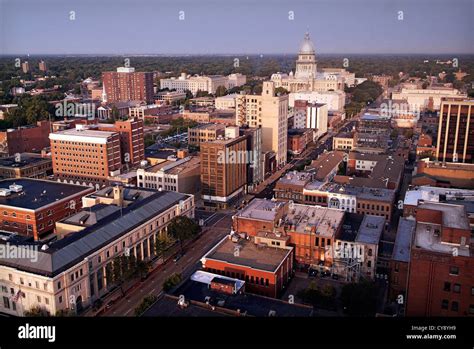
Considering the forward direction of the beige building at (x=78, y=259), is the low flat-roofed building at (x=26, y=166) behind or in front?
behind

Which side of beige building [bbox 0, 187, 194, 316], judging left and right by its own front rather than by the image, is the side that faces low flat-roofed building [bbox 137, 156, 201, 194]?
left

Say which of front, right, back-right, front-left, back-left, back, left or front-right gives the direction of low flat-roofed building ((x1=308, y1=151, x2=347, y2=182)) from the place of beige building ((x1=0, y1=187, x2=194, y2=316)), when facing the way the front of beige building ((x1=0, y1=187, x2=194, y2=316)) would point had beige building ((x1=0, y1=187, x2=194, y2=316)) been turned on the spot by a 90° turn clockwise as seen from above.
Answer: back

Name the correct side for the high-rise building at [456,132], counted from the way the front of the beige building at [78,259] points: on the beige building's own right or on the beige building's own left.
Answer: on the beige building's own left

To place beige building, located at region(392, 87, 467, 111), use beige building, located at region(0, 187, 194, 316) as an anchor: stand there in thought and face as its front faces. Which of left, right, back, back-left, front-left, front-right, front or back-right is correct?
left

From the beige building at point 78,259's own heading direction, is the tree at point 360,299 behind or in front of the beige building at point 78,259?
in front

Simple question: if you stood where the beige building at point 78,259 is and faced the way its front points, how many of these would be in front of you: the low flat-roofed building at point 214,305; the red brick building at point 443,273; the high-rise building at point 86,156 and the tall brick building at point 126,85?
2

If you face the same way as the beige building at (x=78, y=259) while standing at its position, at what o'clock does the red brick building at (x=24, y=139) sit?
The red brick building is roughly at 7 o'clock from the beige building.

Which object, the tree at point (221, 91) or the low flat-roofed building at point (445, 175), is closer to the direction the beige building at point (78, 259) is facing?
the low flat-roofed building

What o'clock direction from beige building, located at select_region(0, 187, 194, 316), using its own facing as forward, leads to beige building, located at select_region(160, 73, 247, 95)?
beige building, located at select_region(160, 73, 247, 95) is roughly at 8 o'clock from beige building, located at select_region(0, 187, 194, 316).

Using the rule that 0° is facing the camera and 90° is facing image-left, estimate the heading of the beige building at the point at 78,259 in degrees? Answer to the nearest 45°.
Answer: approximately 315°

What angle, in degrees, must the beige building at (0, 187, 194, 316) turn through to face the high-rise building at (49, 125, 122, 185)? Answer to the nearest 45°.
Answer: approximately 135° to its left

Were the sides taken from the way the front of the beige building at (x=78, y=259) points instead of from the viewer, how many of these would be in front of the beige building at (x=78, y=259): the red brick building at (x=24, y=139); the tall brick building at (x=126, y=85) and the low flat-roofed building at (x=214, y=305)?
1
